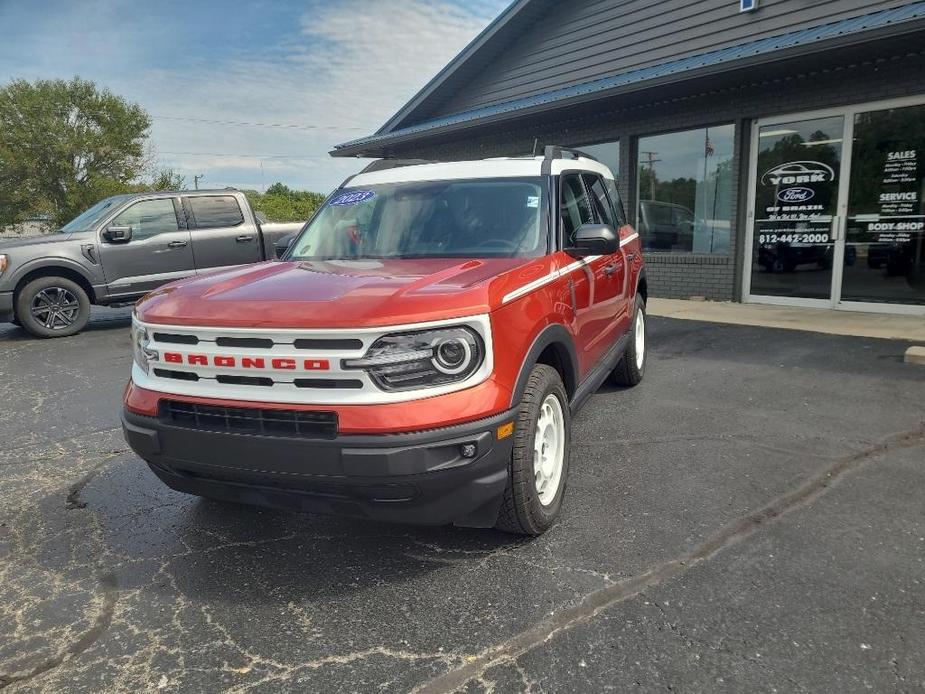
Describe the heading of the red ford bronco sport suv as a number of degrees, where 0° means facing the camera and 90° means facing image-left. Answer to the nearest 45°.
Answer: approximately 45°

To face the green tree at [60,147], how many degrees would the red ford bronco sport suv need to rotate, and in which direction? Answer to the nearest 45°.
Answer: approximately 90° to its right

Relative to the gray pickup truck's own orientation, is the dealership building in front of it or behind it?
behind

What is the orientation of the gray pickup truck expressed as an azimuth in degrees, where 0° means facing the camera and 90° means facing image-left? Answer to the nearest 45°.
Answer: approximately 90°

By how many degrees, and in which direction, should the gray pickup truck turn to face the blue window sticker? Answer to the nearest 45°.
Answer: approximately 90° to its left

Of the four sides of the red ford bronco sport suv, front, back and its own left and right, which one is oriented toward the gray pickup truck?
right

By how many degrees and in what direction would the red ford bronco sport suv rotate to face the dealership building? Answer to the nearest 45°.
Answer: approximately 180°

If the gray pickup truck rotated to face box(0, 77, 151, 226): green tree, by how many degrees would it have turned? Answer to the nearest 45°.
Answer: approximately 90° to its right

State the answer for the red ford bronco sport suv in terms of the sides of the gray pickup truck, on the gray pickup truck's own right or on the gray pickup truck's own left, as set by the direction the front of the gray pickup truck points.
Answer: on the gray pickup truck's own left
